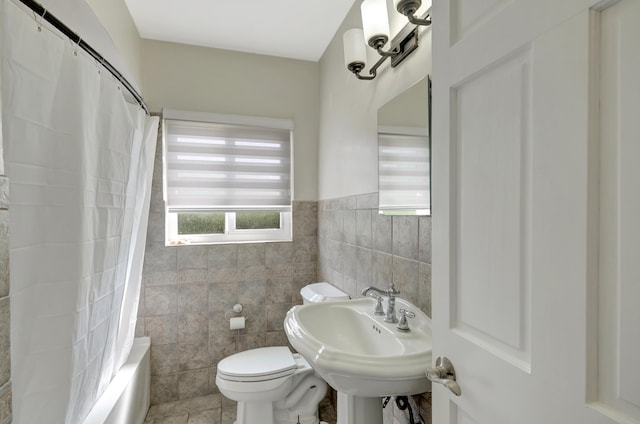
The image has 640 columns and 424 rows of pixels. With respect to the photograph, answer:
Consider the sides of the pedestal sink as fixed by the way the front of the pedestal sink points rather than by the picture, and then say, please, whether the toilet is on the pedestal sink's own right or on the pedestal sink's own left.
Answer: on the pedestal sink's own right

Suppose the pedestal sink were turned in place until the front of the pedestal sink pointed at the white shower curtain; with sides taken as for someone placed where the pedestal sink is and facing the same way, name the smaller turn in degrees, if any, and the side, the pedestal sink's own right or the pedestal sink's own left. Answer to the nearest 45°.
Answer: approximately 45° to the pedestal sink's own right

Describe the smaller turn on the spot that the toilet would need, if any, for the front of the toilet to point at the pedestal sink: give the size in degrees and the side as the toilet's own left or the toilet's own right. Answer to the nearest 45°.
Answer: approximately 135° to the toilet's own left

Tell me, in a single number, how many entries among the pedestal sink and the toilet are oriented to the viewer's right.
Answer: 0

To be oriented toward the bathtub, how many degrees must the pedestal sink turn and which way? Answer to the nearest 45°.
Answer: approximately 45° to its right

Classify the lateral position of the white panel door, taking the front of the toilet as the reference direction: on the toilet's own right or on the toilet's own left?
on the toilet's own left

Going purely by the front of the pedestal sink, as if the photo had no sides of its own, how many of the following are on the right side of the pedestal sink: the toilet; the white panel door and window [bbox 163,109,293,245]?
2
